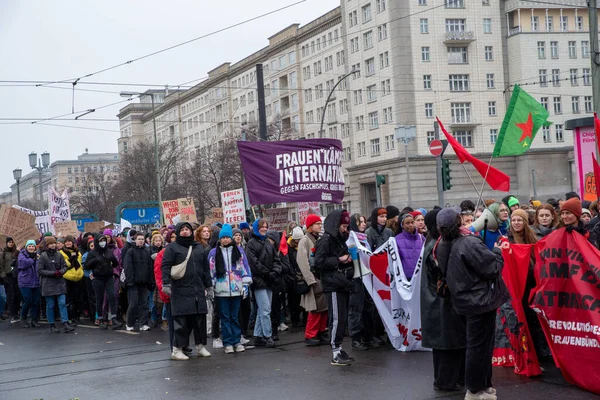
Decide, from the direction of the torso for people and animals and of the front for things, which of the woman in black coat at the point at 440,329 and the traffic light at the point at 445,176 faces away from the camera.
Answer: the woman in black coat

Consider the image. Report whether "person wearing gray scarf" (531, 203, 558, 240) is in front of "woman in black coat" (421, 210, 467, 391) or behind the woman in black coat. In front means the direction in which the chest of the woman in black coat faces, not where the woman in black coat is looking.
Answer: in front

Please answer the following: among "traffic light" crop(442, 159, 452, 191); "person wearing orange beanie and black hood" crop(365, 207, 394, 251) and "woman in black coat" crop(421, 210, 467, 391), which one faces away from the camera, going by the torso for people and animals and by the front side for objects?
the woman in black coat

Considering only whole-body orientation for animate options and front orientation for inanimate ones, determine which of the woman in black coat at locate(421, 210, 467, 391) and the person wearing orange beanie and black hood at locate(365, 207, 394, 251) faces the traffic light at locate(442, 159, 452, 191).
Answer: the woman in black coat

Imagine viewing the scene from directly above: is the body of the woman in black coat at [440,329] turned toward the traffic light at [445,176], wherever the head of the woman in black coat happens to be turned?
yes

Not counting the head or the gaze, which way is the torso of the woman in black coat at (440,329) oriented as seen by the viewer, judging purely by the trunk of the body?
away from the camera

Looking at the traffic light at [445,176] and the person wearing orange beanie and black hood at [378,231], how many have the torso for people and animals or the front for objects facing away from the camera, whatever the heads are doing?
0

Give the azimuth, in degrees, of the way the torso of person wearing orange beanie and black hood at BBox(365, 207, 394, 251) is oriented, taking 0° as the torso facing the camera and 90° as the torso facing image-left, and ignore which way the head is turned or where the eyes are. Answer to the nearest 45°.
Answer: approximately 315°

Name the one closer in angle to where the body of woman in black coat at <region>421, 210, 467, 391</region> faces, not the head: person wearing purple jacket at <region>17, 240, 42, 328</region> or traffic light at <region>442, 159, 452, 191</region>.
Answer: the traffic light
